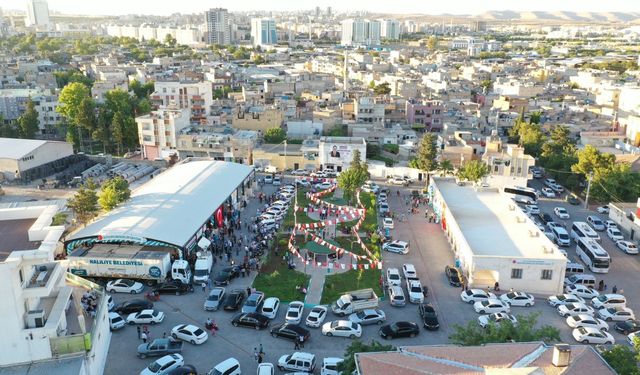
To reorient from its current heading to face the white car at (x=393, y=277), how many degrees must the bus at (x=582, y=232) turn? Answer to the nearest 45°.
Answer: approximately 90° to its right

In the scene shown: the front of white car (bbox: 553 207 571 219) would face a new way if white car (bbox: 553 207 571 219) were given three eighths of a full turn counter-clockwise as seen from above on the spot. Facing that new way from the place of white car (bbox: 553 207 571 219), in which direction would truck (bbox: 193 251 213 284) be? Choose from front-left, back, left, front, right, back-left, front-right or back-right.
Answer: back-left

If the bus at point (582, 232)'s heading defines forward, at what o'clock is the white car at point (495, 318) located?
The white car is roughly at 2 o'clock from the bus.

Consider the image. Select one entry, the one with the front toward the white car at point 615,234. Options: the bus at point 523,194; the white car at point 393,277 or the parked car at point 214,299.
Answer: the bus

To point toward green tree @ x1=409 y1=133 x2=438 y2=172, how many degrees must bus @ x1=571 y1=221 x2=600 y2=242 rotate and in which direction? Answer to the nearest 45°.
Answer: approximately 180°

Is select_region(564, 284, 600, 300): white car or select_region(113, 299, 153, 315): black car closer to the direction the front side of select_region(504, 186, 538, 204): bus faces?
the white car

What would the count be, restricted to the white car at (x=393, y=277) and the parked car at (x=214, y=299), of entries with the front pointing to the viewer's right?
0

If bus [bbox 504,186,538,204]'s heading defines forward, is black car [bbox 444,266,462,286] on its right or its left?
on its right

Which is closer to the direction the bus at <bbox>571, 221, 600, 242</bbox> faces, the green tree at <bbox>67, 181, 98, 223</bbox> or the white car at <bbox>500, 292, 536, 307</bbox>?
the white car
